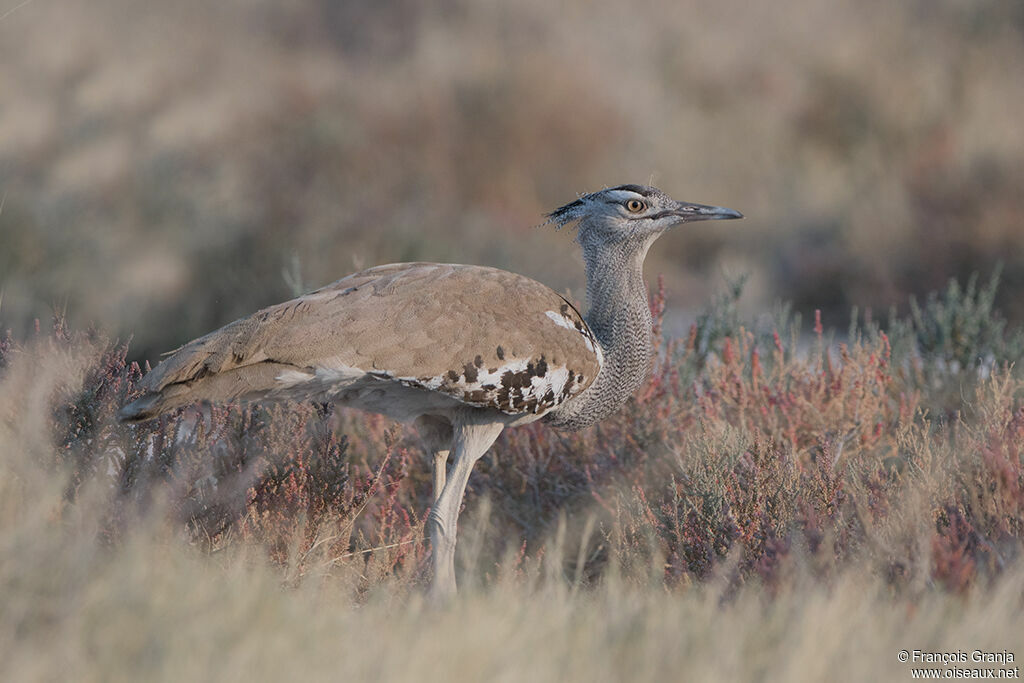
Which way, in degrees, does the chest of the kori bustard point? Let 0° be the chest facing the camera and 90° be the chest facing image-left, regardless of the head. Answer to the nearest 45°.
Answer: approximately 270°
